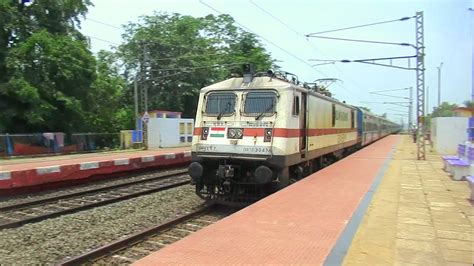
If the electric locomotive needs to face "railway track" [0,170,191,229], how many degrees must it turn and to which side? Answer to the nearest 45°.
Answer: approximately 45° to its right

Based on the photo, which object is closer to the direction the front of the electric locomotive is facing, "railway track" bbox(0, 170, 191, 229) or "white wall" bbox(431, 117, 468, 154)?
the railway track

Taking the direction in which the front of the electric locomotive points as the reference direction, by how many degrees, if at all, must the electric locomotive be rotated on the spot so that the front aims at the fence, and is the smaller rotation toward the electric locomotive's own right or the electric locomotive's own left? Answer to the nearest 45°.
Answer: approximately 90° to the electric locomotive's own right

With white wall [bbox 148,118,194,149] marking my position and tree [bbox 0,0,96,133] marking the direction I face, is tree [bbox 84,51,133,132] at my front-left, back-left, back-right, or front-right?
front-right

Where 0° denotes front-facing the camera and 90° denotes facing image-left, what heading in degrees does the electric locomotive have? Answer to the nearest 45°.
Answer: approximately 45°

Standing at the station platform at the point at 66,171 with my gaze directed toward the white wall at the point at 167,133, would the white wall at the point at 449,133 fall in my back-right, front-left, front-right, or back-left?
front-right

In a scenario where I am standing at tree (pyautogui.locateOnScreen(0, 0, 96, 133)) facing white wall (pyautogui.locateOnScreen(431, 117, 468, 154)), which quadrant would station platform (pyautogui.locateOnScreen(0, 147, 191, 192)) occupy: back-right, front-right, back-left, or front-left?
front-right

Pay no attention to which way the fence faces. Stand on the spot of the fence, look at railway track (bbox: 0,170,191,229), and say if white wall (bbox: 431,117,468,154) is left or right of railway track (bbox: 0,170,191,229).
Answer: left

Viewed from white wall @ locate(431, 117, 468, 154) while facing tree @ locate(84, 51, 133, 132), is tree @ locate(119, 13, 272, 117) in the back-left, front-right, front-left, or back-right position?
front-right

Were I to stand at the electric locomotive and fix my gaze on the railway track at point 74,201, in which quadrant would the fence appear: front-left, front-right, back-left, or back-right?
front-right

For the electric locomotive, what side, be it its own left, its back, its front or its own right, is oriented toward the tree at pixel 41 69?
right

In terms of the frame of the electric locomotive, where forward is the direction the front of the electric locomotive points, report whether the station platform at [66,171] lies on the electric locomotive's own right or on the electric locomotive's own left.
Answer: on the electric locomotive's own right

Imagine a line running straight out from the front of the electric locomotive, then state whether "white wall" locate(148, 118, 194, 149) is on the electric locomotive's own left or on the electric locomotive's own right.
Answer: on the electric locomotive's own right

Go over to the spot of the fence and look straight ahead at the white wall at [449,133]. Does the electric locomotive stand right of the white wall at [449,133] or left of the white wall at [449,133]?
right
